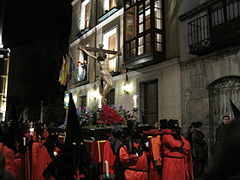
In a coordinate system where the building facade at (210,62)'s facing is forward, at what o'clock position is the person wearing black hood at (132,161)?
The person wearing black hood is roughly at 11 o'clock from the building facade.

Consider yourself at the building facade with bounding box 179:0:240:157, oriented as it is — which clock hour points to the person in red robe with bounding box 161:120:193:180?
The person in red robe is roughly at 11 o'clock from the building facade.

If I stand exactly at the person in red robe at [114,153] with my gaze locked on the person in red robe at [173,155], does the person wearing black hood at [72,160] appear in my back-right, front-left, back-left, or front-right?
back-right

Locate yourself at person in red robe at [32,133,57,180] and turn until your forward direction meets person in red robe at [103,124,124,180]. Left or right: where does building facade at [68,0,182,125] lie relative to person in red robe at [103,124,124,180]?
left

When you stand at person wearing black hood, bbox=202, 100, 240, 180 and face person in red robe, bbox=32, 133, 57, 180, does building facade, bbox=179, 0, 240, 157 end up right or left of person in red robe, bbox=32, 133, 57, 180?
right

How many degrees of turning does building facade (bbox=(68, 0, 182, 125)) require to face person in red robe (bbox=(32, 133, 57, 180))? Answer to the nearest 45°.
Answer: approximately 45° to its left
